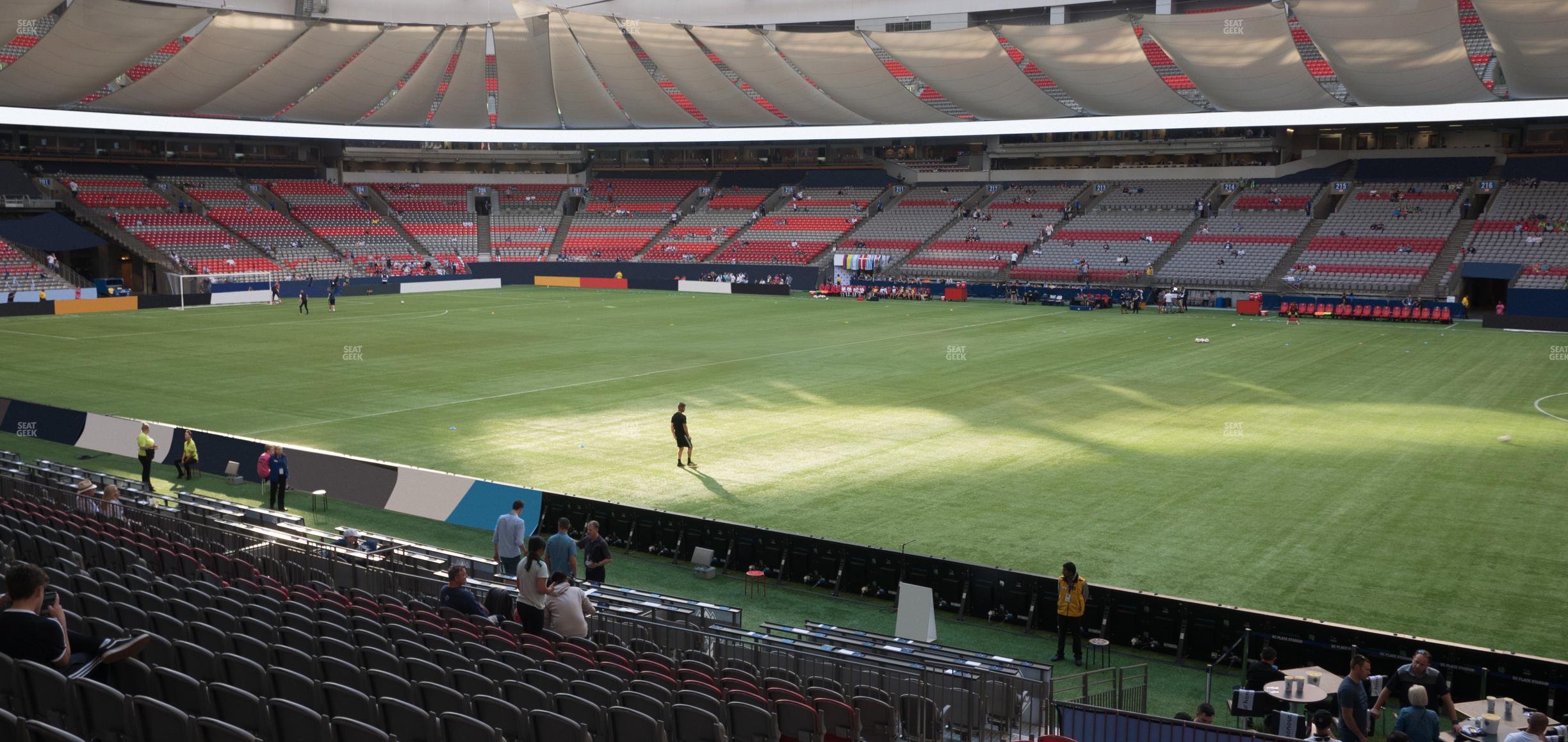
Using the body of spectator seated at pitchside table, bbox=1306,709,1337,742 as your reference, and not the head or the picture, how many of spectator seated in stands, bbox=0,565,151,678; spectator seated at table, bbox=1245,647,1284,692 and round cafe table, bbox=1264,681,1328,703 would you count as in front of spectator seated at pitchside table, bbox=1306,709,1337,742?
2

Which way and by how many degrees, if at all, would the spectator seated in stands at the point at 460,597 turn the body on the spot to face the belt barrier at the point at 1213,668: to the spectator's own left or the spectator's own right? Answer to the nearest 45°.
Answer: approximately 45° to the spectator's own right

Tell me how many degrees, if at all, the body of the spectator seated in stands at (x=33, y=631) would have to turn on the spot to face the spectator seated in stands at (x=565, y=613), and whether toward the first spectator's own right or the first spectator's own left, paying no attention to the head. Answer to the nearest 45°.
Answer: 0° — they already face them

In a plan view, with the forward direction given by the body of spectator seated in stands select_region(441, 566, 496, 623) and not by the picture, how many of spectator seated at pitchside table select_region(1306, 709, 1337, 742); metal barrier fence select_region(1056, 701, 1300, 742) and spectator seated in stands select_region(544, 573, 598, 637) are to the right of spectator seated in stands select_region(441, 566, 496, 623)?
3

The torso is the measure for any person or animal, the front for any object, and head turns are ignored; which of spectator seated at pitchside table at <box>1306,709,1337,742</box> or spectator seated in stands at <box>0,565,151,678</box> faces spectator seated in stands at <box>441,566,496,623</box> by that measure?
spectator seated in stands at <box>0,565,151,678</box>

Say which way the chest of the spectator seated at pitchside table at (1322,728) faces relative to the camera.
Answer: away from the camera

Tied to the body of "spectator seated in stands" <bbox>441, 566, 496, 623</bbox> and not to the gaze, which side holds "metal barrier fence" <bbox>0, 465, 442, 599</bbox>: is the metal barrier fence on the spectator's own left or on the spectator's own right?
on the spectator's own left

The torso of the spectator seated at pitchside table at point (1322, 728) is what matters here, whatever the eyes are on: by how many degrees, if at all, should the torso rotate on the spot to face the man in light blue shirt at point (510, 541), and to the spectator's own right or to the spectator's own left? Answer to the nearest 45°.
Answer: approximately 90° to the spectator's own left

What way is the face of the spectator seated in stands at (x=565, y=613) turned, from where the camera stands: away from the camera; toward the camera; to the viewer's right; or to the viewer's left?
away from the camera

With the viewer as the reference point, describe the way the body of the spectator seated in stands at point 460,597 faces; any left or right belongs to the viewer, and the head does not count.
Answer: facing away from the viewer and to the right of the viewer

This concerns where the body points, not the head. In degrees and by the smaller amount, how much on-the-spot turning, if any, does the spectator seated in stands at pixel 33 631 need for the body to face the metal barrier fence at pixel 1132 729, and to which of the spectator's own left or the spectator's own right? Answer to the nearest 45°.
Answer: approximately 45° to the spectator's own right

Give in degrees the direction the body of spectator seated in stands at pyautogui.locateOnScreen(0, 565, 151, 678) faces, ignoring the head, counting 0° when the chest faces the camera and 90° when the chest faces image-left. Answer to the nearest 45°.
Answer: approximately 225°

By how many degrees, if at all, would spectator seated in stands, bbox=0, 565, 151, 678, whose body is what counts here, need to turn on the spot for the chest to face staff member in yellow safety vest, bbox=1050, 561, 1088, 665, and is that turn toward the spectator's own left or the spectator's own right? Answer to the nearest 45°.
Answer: approximately 45° to the spectator's own right

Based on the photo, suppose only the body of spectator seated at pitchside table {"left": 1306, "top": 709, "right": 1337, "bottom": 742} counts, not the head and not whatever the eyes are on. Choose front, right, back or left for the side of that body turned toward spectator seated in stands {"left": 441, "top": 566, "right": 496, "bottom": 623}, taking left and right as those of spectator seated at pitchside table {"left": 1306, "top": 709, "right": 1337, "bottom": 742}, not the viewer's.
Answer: left
